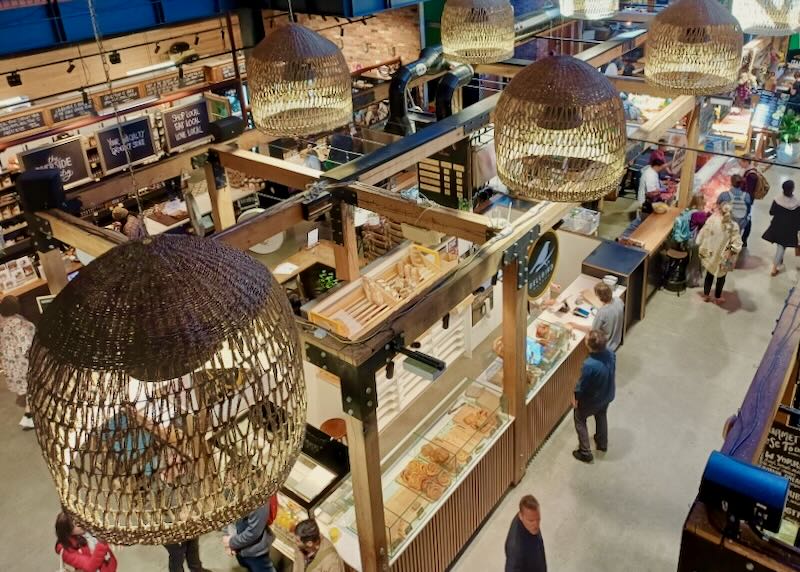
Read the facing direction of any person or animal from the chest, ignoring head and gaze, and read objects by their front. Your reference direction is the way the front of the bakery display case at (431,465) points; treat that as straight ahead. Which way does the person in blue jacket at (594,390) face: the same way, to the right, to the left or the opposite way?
the opposite way

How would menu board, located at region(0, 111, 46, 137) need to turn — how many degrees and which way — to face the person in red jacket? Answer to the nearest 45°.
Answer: approximately 45° to its right

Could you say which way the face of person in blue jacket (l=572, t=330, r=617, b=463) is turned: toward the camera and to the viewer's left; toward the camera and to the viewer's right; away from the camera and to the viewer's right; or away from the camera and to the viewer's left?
away from the camera and to the viewer's left

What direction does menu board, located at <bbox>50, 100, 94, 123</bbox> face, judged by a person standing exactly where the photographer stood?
facing the viewer and to the right of the viewer

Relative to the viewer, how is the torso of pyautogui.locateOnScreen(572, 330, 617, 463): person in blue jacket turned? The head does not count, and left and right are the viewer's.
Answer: facing away from the viewer and to the left of the viewer

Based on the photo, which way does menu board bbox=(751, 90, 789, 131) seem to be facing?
toward the camera

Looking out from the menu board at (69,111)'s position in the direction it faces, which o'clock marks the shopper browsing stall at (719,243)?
The shopper browsing stall is roughly at 12 o'clock from the menu board.

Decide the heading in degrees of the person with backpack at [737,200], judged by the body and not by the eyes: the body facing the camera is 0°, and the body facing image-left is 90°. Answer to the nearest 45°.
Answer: approximately 180°

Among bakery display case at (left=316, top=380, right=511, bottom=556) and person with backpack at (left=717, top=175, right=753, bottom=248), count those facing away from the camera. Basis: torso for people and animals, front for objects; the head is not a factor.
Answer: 1

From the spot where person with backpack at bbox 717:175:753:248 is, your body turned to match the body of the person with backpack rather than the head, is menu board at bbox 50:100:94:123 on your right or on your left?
on your left

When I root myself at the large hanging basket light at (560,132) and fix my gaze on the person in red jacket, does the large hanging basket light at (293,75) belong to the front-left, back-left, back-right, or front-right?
front-right

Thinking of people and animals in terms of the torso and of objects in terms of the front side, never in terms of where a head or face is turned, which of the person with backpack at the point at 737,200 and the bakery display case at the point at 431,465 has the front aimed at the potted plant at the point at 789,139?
the person with backpack

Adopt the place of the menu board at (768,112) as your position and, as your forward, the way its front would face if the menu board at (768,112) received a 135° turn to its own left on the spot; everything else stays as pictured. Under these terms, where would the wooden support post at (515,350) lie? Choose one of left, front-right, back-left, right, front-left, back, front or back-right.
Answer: back-right

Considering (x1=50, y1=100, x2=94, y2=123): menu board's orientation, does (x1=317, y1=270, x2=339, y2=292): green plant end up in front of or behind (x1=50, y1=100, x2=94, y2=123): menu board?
in front
